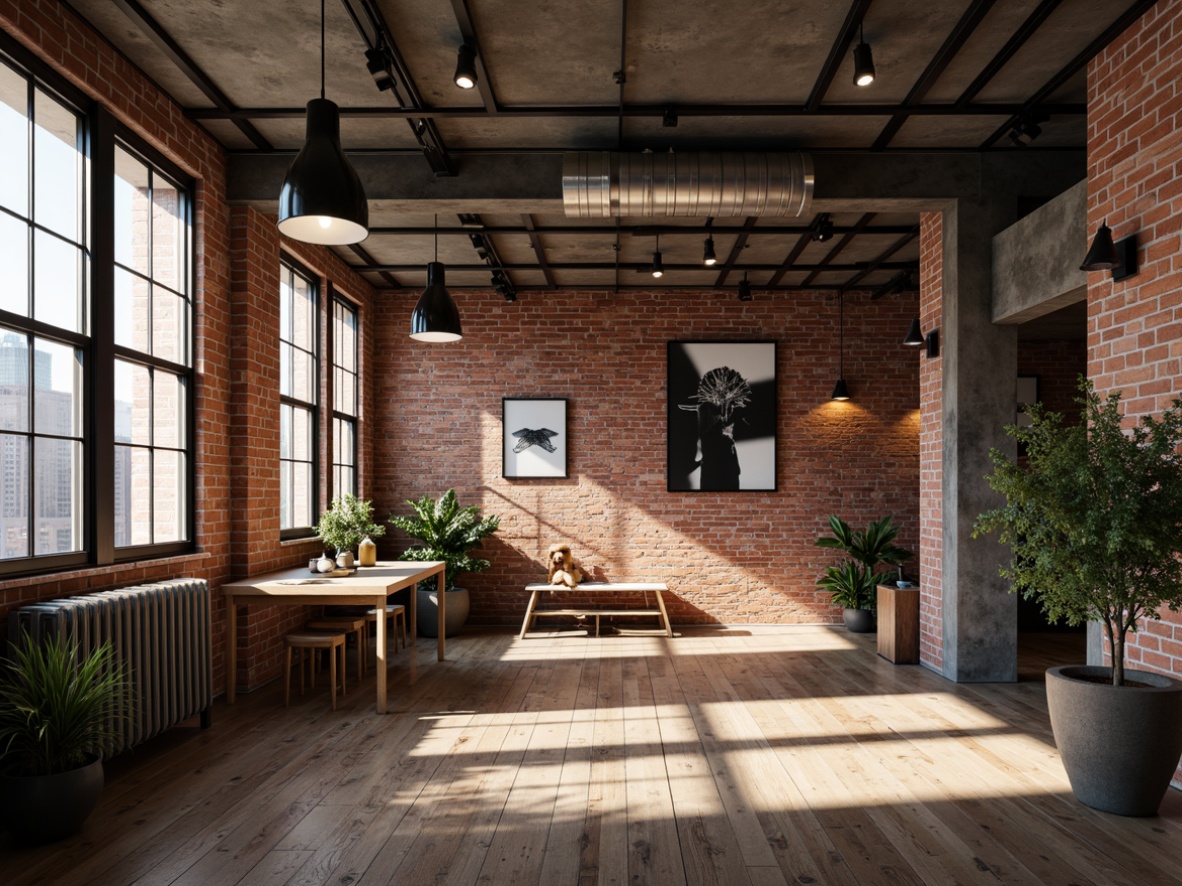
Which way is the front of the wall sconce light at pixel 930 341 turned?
to the viewer's left

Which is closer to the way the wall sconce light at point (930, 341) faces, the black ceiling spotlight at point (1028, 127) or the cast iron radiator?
the cast iron radiator

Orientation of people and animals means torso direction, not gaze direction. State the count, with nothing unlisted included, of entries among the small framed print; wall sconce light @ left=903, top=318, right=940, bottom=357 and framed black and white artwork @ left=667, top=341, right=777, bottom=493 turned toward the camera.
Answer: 2

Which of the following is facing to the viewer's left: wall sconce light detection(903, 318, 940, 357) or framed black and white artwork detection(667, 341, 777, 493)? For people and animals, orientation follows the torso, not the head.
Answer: the wall sconce light

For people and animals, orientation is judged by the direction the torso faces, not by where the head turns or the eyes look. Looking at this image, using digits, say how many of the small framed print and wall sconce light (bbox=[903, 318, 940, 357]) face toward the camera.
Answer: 1

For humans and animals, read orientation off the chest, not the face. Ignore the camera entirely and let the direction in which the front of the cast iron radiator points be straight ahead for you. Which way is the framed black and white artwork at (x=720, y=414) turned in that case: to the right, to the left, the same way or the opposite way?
to the right

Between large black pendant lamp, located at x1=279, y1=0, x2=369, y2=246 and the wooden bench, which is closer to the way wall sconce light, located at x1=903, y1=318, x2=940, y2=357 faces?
the wooden bench

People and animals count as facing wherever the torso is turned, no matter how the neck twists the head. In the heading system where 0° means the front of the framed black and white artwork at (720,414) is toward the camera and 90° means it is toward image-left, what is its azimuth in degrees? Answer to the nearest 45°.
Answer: approximately 0°

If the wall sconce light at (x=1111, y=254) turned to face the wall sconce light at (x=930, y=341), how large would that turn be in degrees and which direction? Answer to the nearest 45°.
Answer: approximately 90° to its right

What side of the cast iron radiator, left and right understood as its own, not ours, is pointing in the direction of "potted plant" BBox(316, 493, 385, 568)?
left

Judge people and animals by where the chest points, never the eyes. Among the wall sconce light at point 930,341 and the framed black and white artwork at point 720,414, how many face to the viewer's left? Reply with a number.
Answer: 1

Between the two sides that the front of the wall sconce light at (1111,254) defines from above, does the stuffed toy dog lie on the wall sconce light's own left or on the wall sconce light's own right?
on the wall sconce light's own right
